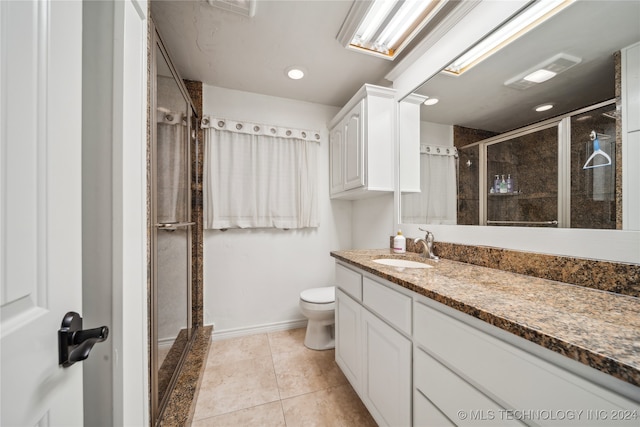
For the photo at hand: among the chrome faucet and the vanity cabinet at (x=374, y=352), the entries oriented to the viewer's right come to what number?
0

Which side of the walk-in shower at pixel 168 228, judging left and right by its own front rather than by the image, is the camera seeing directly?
right

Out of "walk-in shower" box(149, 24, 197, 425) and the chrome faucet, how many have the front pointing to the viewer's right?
1

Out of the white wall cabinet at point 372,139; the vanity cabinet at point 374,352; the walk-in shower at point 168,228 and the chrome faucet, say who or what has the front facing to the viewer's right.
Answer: the walk-in shower

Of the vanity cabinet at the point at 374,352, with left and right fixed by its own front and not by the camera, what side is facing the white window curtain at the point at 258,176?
right

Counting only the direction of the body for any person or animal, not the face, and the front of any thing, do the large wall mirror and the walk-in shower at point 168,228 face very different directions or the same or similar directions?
very different directions

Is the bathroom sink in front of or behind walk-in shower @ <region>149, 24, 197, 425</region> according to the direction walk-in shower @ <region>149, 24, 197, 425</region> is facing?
in front

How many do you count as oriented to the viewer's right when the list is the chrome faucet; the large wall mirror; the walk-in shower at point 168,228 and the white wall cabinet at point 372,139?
1

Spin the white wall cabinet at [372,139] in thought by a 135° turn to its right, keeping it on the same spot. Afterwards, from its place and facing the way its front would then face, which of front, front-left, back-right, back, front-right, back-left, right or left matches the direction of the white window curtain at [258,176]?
left

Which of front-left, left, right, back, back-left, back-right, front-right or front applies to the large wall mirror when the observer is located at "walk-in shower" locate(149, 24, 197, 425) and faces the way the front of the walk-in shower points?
front-right

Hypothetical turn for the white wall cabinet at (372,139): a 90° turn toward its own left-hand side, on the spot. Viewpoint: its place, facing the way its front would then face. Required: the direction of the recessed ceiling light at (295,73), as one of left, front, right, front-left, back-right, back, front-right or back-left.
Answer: back-right
